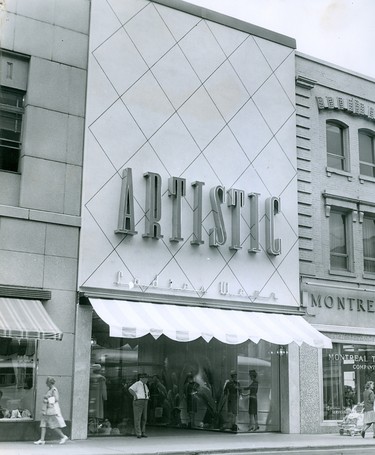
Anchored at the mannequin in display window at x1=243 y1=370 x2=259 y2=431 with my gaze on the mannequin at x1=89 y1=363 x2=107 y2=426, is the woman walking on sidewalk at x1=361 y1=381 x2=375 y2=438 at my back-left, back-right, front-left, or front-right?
back-left

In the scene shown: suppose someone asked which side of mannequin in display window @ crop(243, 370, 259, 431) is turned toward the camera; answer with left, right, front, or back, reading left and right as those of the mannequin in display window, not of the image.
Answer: left

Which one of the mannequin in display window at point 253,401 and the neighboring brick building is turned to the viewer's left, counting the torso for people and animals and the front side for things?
the mannequin in display window

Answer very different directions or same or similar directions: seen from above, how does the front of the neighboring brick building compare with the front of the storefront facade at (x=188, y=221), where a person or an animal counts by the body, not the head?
same or similar directions

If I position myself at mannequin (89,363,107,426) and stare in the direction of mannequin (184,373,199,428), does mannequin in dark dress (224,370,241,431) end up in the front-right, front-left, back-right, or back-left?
front-right

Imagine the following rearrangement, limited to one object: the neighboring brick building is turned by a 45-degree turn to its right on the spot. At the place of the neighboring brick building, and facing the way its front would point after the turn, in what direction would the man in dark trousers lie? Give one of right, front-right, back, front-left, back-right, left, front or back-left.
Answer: front-right

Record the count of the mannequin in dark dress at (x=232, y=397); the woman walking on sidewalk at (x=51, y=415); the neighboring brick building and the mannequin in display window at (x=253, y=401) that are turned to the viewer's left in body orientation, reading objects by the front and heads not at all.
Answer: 2

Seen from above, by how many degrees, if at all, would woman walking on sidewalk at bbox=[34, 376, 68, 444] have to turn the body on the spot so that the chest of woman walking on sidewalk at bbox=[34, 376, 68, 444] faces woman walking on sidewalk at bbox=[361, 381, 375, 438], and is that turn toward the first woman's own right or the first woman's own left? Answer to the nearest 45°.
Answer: approximately 180°

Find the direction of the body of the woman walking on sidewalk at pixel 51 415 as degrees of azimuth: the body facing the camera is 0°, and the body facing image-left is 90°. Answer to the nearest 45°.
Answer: approximately 90°
